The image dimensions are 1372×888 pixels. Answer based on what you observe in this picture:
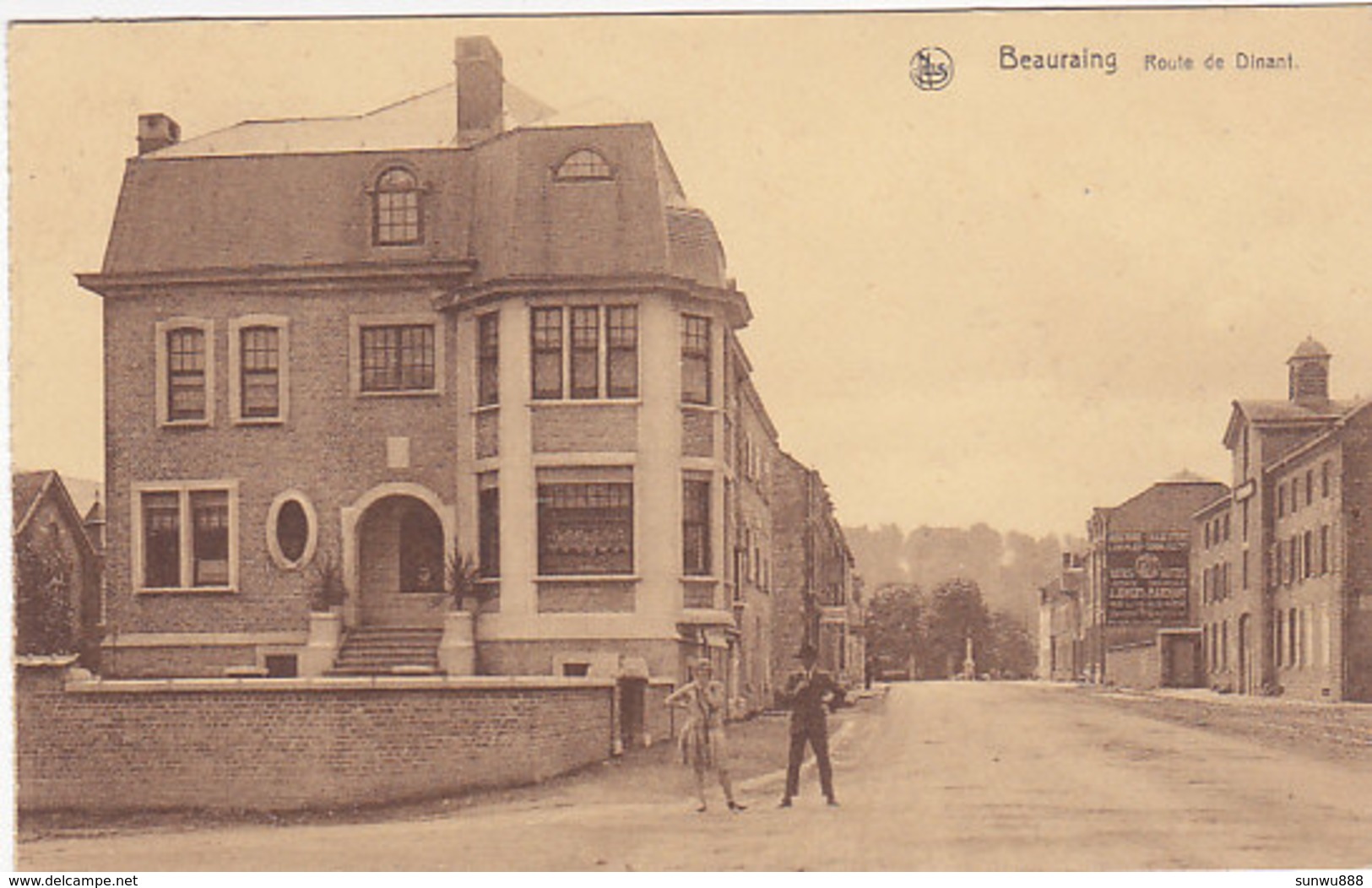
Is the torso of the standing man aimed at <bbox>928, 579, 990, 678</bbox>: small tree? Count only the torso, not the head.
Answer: no

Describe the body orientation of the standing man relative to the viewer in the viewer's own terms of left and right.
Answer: facing the viewer

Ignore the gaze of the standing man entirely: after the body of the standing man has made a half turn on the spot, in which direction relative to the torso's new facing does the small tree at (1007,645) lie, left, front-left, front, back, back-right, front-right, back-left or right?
front

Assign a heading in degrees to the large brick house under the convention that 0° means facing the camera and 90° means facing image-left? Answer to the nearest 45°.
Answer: approximately 0°

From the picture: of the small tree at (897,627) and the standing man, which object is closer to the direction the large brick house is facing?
the standing man

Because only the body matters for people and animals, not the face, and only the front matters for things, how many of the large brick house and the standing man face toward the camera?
2

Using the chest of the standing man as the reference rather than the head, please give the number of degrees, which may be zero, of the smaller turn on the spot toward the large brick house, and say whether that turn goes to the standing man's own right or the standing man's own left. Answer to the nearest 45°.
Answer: approximately 135° to the standing man's own right

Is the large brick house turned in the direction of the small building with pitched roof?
no

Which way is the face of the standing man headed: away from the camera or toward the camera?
toward the camera

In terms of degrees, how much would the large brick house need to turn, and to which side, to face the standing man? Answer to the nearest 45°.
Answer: approximately 45° to its left

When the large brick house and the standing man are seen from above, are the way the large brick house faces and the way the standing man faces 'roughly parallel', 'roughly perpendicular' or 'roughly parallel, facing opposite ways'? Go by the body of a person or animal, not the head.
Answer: roughly parallel
